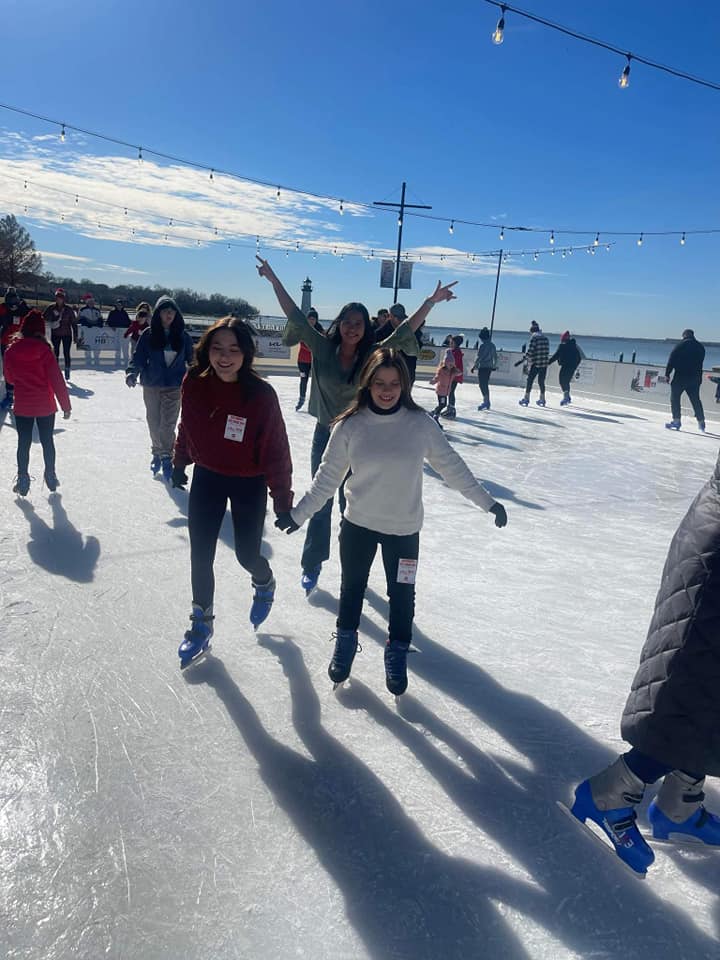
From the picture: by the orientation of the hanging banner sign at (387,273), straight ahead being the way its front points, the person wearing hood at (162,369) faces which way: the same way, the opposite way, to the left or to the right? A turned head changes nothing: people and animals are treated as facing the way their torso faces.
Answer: the same way

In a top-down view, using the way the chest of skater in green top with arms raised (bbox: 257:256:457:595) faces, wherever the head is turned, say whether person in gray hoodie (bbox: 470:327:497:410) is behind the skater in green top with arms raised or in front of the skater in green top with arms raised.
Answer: behind

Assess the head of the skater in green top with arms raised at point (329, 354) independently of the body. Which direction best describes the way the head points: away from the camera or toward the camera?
toward the camera

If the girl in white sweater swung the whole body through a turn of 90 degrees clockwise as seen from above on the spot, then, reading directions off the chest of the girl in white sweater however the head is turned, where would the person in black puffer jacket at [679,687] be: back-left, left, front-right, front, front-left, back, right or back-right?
back-left

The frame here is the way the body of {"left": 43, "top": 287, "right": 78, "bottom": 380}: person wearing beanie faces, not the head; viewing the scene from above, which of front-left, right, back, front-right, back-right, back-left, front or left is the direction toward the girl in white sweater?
front

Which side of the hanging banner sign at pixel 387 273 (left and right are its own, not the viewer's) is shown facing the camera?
front

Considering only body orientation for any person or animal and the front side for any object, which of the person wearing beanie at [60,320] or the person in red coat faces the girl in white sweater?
the person wearing beanie

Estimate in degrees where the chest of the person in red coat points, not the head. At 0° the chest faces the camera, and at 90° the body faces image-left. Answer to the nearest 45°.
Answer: approximately 180°

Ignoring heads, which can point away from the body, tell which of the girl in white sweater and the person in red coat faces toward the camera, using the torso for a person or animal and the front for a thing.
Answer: the girl in white sweater

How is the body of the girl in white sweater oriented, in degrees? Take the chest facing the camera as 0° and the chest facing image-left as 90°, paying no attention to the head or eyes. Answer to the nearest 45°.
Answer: approximately 0°

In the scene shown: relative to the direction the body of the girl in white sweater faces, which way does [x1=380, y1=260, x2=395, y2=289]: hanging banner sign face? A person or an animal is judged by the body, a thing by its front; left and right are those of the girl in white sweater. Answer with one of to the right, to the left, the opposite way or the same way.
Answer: the same way

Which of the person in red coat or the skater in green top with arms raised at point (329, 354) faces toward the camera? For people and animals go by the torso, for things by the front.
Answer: the skater in green top with arms raised

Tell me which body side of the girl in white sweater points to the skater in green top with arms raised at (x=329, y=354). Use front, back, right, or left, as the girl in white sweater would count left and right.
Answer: back

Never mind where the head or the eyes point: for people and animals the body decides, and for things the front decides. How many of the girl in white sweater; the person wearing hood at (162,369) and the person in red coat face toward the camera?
2

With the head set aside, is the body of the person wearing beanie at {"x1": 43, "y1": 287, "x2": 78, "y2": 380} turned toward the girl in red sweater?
yes
